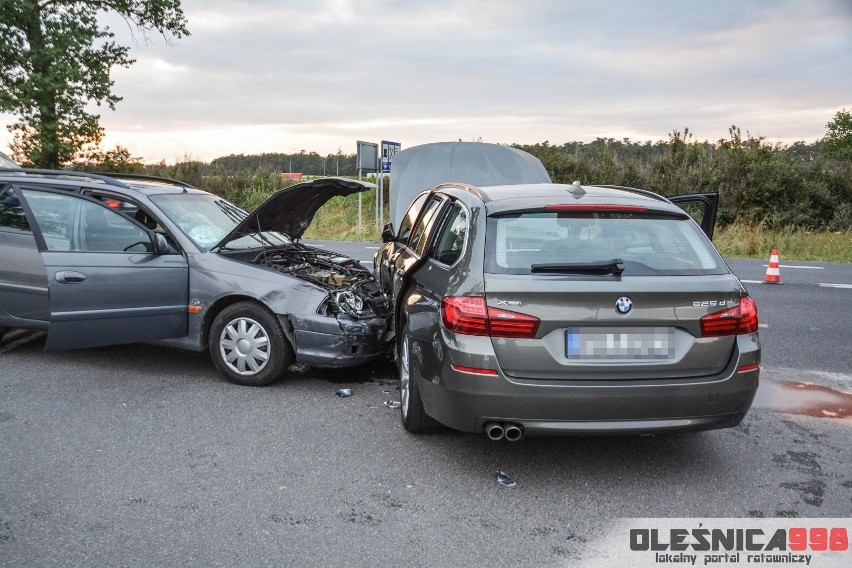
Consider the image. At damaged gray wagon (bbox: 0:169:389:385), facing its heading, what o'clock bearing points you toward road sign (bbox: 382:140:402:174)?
The road sign is roughly at 8 o'clock from the damaged gray wagon.

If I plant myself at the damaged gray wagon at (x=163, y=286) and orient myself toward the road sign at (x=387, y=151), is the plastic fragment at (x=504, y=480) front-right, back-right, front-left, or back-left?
back-right

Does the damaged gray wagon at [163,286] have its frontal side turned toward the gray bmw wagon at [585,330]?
yes

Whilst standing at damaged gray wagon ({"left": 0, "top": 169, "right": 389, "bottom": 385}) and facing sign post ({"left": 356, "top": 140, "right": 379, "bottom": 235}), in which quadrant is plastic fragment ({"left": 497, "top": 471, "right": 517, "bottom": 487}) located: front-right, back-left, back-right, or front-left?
back-right

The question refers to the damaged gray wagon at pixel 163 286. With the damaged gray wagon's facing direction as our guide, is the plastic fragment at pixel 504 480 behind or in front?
in front

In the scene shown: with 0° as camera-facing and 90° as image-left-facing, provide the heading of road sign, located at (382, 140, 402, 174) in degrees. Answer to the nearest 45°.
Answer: approximately 0°

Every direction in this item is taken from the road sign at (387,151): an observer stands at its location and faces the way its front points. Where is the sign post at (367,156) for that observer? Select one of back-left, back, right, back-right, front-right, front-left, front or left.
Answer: right

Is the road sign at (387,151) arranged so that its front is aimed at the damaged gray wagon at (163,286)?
yes

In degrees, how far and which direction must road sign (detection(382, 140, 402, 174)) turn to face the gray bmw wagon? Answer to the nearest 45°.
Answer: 0° — it already faces it

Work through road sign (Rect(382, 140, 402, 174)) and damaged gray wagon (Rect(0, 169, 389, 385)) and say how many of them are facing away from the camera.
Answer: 0

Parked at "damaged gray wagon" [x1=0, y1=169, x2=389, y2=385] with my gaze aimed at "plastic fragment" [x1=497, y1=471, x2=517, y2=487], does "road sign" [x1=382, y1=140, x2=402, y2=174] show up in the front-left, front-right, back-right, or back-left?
back-left

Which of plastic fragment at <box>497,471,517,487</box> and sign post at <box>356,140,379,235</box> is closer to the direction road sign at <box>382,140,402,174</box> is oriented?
the plastic fragment

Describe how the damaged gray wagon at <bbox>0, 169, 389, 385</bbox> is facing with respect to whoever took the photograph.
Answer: facing the viewer and to the right of the viewer
